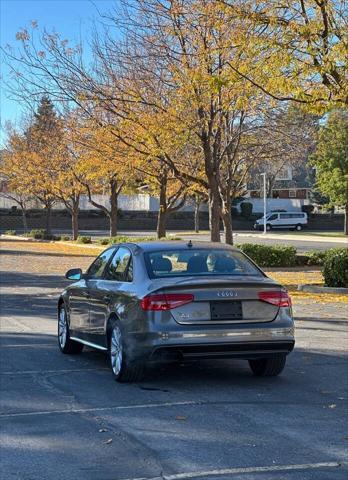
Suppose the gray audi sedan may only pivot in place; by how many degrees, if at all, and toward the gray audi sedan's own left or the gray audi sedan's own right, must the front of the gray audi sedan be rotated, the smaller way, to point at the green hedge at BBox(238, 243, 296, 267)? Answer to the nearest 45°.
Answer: approximately 45° to the gray audi sedan's own right

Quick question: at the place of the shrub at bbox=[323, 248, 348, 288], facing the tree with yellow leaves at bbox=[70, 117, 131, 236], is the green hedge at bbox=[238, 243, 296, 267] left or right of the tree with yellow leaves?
right

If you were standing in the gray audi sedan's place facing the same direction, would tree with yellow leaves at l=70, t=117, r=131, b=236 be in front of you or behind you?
in front

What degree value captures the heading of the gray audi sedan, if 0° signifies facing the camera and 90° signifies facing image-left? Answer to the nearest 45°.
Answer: approximately 135°

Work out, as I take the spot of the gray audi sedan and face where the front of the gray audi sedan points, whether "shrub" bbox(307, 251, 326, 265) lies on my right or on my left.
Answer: on my right
